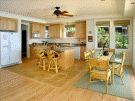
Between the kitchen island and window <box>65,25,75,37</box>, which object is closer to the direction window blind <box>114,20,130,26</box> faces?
the kitchen island

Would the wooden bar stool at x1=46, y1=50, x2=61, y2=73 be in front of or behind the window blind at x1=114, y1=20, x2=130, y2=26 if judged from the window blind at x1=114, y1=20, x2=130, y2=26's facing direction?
in front

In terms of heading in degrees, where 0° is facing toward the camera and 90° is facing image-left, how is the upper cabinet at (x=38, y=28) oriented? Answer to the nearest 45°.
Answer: approximately 315°

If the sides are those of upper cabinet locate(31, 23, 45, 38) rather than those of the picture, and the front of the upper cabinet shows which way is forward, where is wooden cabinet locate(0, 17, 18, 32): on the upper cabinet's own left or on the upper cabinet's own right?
on the upper cabinet's own right

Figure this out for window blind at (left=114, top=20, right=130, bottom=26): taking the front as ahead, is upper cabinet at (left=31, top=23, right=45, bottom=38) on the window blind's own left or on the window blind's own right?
on the window blind's own right

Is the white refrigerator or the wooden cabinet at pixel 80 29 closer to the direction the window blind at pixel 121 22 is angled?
the white refrigerator

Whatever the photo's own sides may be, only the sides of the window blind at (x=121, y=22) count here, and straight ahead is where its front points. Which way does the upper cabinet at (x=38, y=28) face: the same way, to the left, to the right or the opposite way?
to the left
